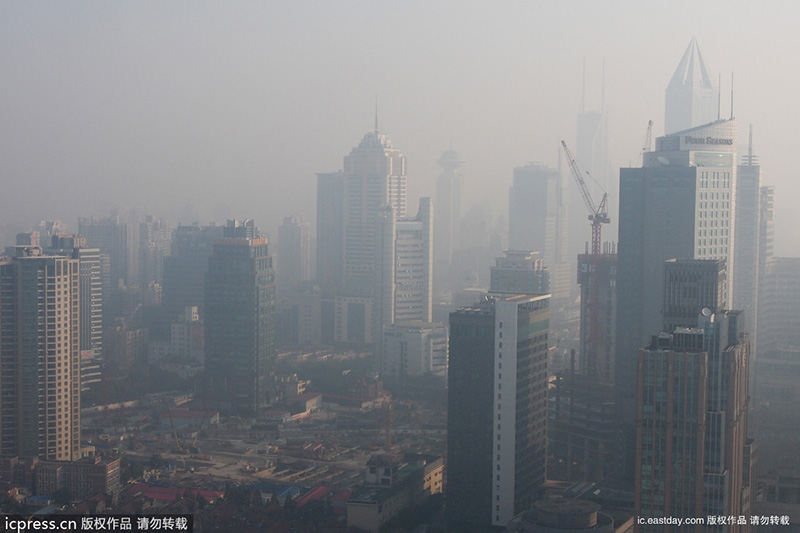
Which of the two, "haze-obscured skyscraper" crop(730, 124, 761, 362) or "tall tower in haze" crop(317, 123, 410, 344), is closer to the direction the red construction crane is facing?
the tall tower in haze

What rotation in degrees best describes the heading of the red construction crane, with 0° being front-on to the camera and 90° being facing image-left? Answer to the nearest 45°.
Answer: approximately 90°

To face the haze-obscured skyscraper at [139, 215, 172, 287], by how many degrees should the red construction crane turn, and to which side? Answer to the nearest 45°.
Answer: approximately 45° to its right

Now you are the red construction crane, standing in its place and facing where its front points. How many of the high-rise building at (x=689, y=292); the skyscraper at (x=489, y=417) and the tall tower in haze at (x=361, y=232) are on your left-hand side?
2

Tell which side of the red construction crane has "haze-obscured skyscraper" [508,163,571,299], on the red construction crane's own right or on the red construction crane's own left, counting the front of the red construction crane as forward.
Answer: on the red construction crane's own right

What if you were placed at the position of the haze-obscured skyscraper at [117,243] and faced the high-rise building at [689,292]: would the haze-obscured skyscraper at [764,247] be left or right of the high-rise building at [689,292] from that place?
left

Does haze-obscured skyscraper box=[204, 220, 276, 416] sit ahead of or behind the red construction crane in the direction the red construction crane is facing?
ahead
